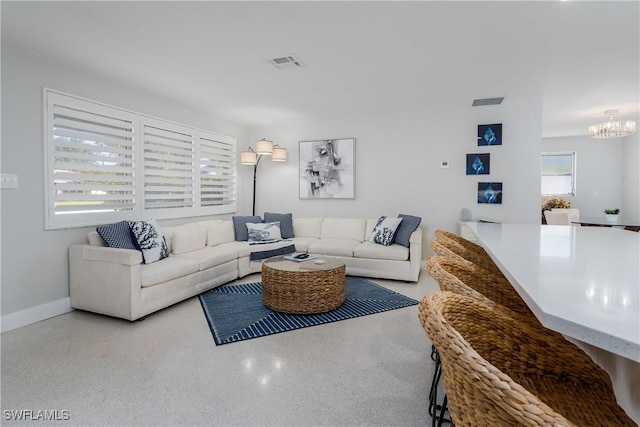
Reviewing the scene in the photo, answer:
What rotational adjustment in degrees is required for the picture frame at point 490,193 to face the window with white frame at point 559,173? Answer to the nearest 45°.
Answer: approximately 180°

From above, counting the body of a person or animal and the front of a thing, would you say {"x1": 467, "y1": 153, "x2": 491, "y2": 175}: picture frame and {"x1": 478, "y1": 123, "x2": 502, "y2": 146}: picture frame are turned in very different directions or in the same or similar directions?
same or similar directions

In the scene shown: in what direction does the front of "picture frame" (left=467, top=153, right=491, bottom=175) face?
toward the camera

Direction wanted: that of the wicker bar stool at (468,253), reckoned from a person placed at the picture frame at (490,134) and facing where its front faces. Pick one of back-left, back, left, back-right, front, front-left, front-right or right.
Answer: front

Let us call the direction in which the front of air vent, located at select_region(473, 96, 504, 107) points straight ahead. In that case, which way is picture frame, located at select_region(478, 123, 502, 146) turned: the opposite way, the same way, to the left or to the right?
the same way

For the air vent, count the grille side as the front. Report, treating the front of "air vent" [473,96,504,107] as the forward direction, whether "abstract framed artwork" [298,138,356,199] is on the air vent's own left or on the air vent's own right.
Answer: on the air vent's own right

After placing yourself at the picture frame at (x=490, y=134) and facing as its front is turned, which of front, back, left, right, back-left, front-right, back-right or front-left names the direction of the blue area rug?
front-right

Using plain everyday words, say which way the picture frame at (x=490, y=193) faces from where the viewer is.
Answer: facing the viewer

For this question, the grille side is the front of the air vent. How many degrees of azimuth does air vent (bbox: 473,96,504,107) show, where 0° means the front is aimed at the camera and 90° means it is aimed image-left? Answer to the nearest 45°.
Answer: approximately 0°

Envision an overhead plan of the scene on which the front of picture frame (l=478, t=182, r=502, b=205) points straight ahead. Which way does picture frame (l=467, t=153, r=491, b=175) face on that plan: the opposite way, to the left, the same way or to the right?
the same way

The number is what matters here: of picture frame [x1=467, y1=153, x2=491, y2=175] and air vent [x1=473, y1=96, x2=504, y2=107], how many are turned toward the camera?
2

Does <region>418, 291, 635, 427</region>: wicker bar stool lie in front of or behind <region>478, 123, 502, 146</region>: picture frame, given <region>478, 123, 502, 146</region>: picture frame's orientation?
in front
